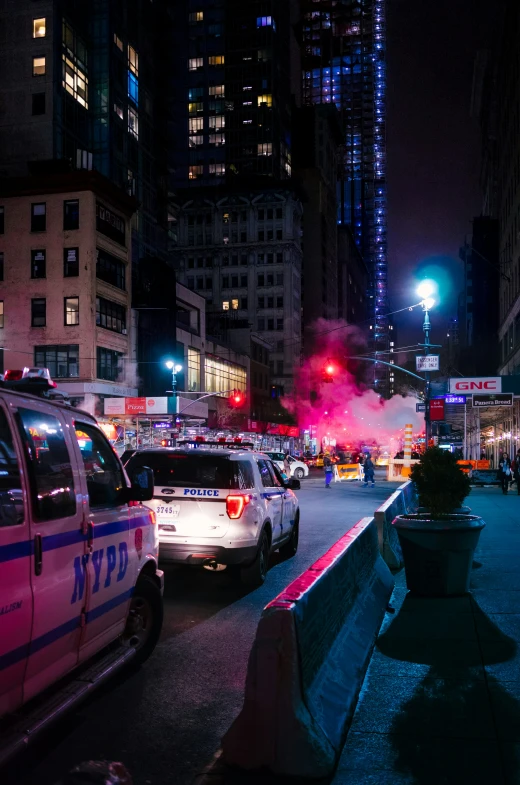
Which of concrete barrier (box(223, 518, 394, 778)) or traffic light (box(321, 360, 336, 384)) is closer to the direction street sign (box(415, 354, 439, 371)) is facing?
the concrete barrier

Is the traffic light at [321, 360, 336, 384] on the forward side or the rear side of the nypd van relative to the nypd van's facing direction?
on the forward side

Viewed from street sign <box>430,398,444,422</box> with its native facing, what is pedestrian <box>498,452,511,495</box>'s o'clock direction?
The pedestrian is roughly at 11 o'clock from the street sign.

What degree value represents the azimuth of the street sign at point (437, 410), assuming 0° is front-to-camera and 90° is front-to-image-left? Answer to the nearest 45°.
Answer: approximately 0°

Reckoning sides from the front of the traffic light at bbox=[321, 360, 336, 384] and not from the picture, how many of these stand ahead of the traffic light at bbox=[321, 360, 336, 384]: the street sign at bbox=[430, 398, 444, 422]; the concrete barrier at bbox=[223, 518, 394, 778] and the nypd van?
2

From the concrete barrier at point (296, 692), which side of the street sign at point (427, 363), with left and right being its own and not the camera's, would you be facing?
front

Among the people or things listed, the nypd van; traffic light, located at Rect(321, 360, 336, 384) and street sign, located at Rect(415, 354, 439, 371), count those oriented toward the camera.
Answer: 2

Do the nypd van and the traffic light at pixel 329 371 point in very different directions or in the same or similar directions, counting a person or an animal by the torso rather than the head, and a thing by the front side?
very different directions

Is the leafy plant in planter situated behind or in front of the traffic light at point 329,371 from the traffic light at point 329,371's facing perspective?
in front

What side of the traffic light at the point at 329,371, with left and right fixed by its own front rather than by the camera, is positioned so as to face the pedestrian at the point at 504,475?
left

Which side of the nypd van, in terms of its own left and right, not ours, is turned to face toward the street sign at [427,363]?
front
